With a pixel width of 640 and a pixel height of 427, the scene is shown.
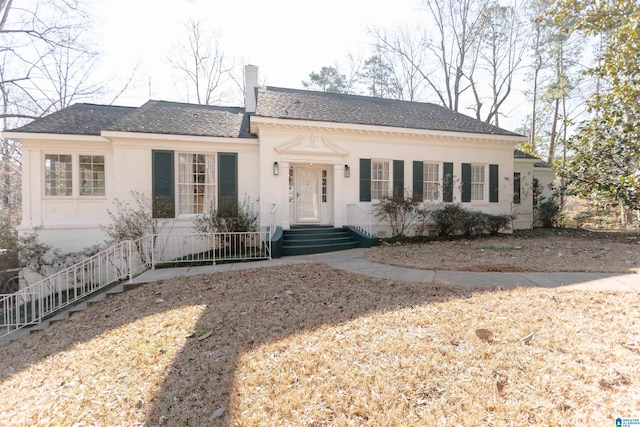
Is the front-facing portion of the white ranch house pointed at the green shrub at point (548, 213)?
no

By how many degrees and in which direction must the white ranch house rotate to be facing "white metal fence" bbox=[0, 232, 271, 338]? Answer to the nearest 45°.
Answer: approximately 45° to its right

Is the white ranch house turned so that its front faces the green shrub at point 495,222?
no

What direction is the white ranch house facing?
toward the camera

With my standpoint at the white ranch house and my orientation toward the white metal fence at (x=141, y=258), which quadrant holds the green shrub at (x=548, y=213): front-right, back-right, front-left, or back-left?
back-left
